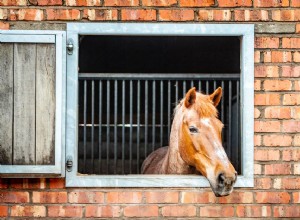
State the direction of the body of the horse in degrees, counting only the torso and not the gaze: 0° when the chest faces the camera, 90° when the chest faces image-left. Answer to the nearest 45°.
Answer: approximately 315°

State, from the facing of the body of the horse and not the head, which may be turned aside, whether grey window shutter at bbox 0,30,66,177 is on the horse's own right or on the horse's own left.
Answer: on the horse's own right
